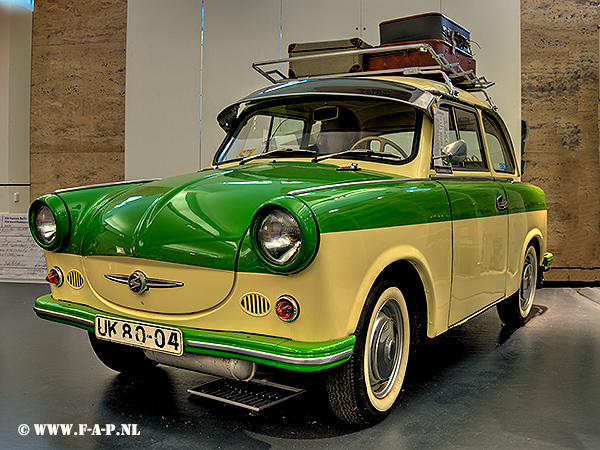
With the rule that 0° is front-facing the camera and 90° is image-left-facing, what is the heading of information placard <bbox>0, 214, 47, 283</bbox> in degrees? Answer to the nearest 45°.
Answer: approximately 0°

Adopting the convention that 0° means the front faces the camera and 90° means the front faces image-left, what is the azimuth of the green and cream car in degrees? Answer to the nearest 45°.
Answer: approximately 45°

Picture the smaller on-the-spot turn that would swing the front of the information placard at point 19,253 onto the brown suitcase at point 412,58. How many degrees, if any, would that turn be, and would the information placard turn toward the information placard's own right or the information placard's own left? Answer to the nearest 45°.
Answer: approximately 45° to the information placard's own left

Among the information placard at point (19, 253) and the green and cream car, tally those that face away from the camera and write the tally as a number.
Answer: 0

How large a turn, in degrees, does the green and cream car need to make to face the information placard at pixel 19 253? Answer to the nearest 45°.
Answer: approximately 90° to its right
